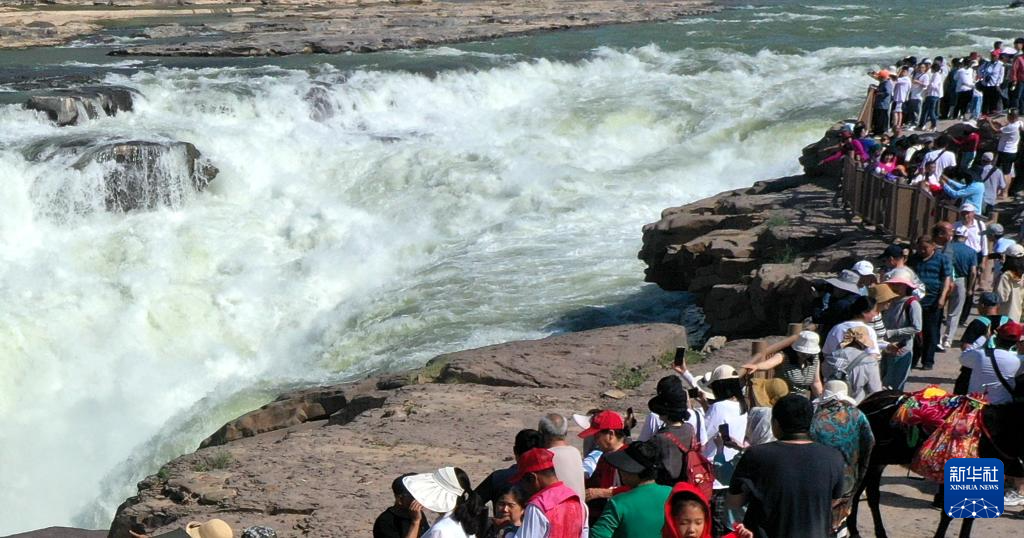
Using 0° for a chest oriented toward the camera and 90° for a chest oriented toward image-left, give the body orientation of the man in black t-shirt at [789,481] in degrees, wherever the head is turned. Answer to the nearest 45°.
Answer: approximately 180°

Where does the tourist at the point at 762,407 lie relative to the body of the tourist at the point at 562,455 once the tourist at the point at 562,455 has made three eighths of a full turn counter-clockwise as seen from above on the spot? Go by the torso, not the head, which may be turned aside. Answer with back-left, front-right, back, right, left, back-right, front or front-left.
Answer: back-left

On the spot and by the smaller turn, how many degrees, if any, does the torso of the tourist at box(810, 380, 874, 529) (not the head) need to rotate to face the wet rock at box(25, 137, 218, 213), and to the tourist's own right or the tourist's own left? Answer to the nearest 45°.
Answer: approximately 45° to the tourist's own left

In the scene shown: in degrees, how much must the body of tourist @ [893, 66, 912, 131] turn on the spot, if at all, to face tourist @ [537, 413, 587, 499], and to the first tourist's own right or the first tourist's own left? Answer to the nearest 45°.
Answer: approximately 45° to the first tourist's own left

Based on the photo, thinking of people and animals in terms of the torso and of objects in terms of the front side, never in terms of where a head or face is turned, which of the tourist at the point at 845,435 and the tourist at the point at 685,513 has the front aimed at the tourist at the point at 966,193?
the tourist at the point at 845,435

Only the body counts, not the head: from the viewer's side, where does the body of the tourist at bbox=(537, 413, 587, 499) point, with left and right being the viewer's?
facing away from the viewer and to the left of the viewer

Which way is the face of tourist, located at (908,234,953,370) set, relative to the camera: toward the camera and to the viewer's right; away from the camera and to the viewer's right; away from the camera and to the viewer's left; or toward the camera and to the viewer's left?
toward the camera and to the viewer's left

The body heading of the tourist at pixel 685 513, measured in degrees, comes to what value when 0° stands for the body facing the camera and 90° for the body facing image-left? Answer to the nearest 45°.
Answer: approximately 0°

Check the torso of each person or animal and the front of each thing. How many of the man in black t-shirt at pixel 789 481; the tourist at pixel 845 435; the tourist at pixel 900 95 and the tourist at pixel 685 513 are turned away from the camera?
2

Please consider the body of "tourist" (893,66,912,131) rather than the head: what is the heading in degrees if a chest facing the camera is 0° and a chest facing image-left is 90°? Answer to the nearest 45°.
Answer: approximately 45°

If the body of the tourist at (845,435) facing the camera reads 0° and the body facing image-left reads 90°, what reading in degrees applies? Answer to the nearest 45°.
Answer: approximately 180°

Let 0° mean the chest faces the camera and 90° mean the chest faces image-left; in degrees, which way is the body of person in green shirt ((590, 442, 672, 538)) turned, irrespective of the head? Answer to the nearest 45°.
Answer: approximately 135°

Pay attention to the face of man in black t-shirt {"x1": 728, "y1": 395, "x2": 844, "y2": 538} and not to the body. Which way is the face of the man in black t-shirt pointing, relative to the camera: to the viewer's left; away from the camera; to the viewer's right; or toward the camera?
away from the camera
